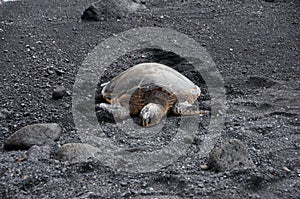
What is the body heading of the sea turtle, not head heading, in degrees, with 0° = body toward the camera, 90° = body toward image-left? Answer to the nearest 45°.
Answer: approximately 0°

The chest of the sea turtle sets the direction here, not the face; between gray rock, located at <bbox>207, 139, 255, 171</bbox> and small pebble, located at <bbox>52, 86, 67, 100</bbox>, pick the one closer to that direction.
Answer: the gray rock

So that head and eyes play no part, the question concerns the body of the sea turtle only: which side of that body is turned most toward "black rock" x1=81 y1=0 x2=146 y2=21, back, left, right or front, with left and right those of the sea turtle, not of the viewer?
back

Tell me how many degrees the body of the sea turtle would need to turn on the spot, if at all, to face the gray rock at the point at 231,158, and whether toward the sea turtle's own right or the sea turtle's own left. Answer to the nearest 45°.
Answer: approximately 45° to the sea turtle's own left

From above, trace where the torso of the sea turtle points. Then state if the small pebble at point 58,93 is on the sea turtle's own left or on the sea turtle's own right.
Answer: on the sea turtle's own right
